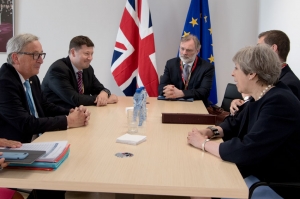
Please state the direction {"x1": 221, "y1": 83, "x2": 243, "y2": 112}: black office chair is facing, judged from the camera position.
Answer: facing the viewer and to the left of the viewer

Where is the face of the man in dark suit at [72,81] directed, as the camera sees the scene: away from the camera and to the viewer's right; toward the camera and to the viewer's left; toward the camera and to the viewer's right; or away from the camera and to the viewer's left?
toward the camera and to the viewer's right

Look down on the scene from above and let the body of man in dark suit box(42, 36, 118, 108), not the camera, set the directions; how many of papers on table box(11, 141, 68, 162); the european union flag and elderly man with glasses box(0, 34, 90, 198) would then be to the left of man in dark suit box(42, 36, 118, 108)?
1

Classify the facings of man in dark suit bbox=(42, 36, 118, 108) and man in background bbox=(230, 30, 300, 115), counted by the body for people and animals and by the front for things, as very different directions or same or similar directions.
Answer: very different directions

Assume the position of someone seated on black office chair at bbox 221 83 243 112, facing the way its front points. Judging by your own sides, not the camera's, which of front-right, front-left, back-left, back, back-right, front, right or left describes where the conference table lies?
front-left

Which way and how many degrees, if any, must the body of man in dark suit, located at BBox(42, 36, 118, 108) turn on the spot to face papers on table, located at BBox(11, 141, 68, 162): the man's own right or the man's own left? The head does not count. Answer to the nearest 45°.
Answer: approximately 45° to the man's own right

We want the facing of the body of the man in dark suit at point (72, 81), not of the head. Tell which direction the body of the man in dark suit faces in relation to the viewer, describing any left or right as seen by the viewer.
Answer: facing the viewer and to the right of the viewer

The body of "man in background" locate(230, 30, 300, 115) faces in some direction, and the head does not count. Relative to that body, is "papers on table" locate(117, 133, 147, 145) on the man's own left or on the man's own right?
on the man's own left

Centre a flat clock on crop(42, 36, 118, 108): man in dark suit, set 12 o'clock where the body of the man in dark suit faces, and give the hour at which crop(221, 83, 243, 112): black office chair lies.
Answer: The black office chair is roughly at 10 o'clock from the man in dark suit.

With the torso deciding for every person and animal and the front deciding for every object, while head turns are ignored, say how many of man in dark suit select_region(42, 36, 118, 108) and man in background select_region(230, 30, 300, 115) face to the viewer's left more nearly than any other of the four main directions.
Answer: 1

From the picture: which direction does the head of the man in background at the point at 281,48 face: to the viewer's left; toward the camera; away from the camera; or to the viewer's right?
to the viewer's left

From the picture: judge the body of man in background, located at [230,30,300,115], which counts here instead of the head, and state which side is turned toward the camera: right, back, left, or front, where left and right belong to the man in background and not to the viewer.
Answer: left

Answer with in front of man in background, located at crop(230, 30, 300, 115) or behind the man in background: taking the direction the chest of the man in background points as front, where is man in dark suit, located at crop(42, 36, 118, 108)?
in front

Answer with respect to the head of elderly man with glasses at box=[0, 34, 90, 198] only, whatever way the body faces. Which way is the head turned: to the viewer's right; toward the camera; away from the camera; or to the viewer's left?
to the viewer's right
